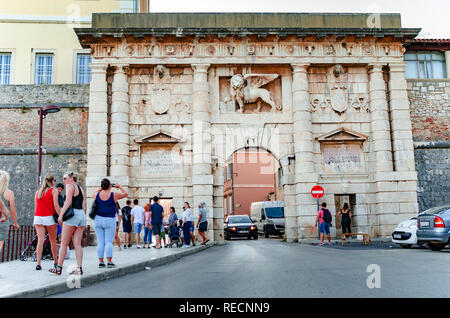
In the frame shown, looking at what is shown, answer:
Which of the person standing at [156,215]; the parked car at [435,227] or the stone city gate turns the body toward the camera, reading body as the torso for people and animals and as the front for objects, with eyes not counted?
the stone city gate

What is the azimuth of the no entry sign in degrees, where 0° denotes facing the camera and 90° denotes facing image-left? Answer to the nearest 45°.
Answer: approximately 0°

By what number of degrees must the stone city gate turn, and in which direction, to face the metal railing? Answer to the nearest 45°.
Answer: approximately 45° to its right

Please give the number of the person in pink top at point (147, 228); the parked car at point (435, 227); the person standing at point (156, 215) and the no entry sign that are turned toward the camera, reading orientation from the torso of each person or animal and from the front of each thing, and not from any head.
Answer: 1

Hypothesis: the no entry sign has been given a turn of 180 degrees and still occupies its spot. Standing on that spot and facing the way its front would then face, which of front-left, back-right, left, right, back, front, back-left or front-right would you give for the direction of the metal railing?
back-left

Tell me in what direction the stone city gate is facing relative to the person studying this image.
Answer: facing the viewer

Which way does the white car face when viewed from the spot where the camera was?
facing the viewer and to the left of the viewer

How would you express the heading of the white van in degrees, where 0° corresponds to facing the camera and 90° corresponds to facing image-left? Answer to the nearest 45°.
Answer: approximately 315°
